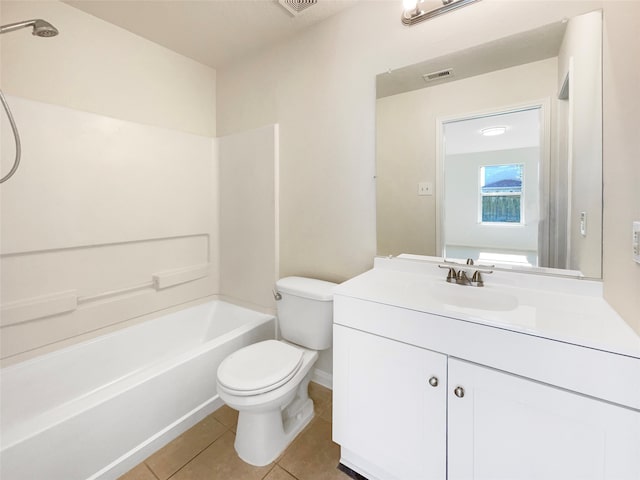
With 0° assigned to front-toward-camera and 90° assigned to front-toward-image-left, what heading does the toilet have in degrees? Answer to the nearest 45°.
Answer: approximately 45°

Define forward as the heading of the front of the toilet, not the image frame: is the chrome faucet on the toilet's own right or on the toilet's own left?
on the toilet's own left

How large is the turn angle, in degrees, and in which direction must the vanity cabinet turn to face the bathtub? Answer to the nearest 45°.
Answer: approximately 45° to its right

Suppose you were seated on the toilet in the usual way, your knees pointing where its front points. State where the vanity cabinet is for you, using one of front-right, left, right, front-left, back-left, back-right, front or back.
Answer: left

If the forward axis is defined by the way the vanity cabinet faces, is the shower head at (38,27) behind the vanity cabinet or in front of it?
in front

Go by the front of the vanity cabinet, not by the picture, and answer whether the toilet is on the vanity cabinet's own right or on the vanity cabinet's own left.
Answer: on the vanity cabinet's own right

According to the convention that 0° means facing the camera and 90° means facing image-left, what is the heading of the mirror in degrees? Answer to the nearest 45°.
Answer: approximately 45°

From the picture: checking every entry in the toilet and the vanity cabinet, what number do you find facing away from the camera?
0

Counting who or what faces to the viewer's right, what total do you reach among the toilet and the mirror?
0
